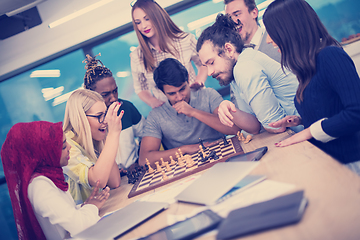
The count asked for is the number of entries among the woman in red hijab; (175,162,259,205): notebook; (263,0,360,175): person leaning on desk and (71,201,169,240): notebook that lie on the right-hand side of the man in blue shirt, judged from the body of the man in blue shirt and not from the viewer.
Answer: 0

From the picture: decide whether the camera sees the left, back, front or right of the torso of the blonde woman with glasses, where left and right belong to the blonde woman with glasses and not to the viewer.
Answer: right

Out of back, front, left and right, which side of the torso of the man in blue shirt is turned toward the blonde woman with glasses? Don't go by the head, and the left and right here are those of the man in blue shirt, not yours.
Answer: front

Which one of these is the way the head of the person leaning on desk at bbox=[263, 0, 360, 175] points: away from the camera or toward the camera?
away from the camera

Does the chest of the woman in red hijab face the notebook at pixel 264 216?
no

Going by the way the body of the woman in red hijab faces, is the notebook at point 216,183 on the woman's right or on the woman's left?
on the woman's right

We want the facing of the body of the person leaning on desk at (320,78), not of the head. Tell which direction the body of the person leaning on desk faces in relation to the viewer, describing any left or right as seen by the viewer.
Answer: facing to the left of the viewer

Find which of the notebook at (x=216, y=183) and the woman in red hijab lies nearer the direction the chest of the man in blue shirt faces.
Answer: the woman in red hijab

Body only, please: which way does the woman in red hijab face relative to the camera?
to the viewer's right

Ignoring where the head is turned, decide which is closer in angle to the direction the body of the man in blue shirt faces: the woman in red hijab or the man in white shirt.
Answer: the woman in red hijab

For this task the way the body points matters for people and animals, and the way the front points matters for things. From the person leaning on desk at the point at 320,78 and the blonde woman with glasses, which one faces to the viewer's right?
the blonde woman with glasses

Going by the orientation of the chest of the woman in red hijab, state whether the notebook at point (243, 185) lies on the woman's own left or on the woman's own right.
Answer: on the woman's own right

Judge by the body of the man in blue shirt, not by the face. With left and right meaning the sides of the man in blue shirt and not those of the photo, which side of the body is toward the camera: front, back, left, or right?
left

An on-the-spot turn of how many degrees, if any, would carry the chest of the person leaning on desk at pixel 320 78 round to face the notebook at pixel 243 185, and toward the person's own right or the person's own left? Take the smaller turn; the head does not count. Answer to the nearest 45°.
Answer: approximately 45° to the person's own left

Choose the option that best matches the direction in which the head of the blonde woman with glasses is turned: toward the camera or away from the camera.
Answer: toward the camera

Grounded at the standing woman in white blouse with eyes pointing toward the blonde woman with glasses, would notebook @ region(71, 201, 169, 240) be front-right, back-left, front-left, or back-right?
front-left
